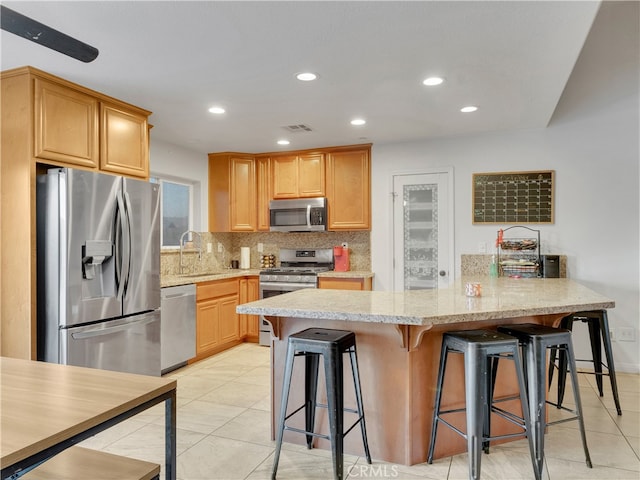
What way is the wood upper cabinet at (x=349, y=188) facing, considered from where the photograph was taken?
facing the viewer

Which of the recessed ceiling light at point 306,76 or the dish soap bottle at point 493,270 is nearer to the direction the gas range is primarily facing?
the recessed ceiling light

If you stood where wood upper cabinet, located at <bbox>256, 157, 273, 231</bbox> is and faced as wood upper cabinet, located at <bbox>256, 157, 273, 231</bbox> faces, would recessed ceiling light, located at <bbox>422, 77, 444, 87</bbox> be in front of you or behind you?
in front

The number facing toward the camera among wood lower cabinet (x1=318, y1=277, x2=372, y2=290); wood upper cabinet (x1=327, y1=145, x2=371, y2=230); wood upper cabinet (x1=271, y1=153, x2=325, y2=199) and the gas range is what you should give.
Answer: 4

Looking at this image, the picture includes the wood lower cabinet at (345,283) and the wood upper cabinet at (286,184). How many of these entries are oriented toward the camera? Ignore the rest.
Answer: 2

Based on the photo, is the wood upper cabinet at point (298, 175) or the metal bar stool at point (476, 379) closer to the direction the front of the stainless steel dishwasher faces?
the metal bar stool

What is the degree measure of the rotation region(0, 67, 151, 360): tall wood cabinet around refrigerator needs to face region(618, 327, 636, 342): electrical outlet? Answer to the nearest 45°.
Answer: approximately 45° to its left

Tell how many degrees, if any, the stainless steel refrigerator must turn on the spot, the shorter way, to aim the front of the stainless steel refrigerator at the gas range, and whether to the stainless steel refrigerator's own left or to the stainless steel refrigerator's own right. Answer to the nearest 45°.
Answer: approximately 90° to the stainless steel refrigerator's own left

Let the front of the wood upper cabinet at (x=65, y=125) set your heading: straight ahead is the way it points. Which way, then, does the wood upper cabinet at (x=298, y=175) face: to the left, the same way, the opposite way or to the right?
to the right

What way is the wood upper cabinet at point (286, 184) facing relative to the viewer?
toward the camera

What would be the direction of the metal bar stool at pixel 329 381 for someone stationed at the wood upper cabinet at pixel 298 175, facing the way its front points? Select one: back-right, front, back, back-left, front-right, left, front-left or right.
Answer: front

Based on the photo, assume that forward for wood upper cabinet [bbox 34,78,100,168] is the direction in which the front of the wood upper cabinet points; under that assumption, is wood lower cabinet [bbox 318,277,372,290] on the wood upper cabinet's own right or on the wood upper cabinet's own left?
on the wood upper cabinet's own left

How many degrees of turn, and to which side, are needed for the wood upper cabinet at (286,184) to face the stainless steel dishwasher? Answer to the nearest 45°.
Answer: approximately 45° to its right

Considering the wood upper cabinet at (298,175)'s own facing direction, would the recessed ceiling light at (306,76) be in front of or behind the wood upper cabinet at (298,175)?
in front

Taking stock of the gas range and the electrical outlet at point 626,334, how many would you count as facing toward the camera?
2
